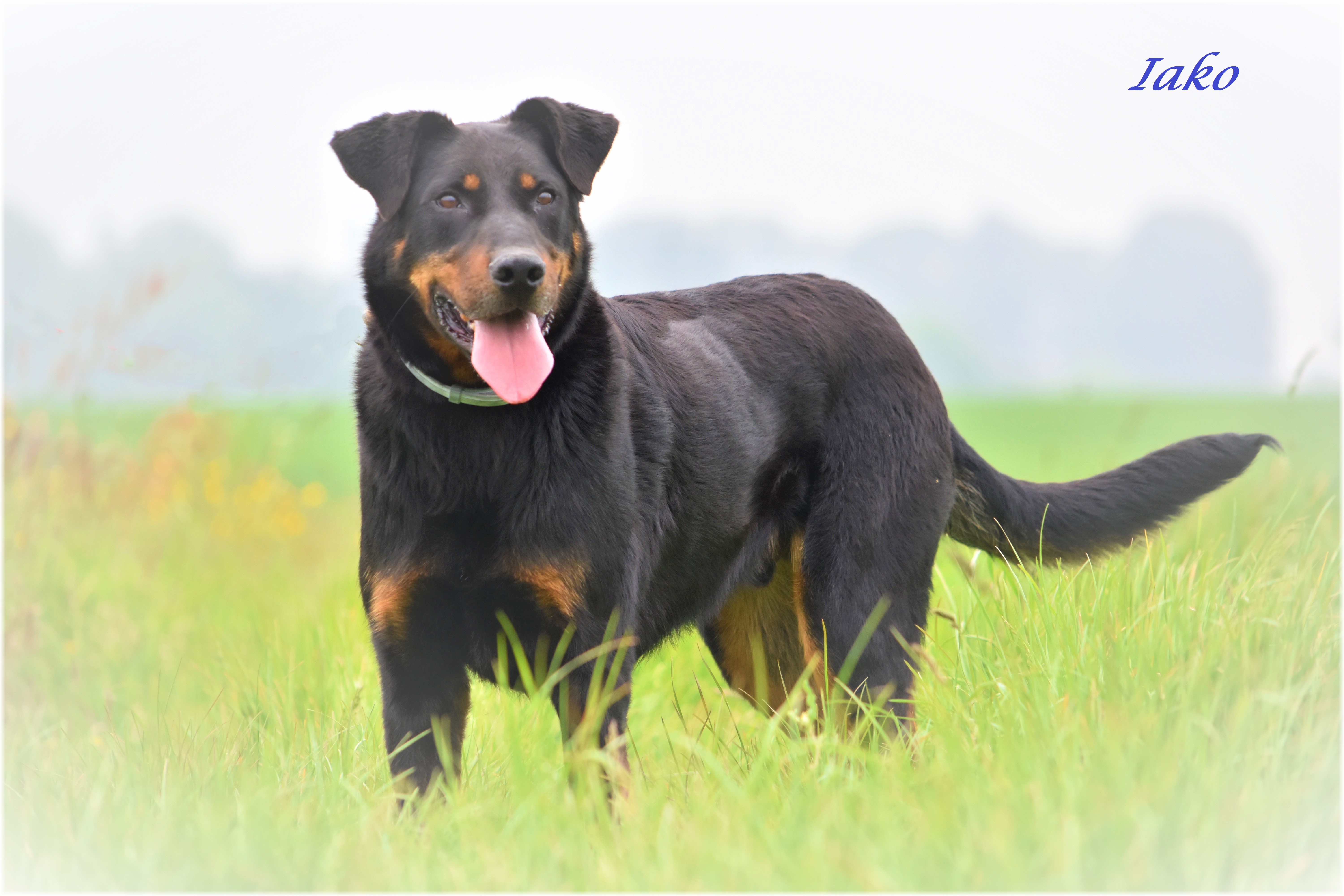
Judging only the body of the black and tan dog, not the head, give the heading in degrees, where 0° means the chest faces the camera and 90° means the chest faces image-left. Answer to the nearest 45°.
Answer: approximately 45°
